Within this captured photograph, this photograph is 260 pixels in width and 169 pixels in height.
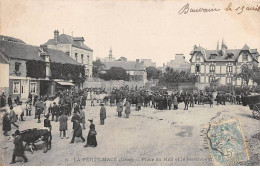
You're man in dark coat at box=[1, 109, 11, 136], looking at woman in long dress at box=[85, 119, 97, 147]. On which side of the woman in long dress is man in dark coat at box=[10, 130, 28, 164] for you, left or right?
right

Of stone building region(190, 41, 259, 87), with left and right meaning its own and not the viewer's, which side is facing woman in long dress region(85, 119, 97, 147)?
front

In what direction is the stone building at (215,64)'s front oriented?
toward the camera

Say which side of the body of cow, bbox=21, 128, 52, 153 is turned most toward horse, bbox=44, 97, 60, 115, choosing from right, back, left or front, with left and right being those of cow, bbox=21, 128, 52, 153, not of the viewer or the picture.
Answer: right

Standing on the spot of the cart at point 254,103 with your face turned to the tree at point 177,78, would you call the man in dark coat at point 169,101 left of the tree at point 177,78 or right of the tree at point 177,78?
left

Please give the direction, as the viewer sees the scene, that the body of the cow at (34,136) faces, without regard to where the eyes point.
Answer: to the viewer's left

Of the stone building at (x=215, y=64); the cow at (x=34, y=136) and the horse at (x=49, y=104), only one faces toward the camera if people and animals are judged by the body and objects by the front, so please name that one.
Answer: the stone building

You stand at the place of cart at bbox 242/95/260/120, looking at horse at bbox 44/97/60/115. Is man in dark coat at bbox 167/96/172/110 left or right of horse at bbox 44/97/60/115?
right
